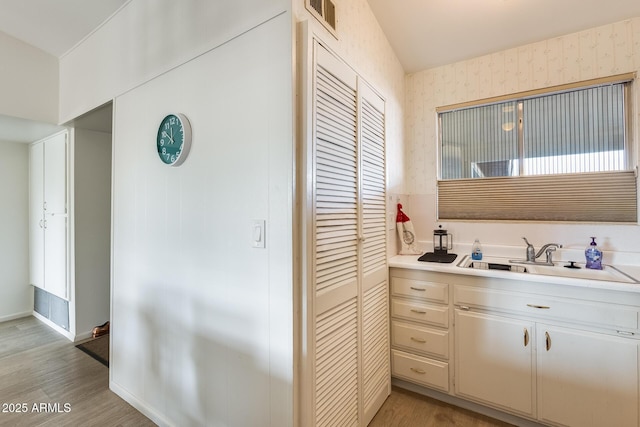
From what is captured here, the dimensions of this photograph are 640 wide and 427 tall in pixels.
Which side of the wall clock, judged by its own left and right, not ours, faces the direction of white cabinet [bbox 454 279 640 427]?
left

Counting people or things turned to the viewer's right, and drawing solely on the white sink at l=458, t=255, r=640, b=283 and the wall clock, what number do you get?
0

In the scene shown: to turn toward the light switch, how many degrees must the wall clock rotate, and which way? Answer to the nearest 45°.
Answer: approximately 90° to its left

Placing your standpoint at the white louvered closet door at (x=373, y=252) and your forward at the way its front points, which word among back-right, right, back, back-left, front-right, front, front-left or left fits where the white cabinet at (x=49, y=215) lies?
back-right

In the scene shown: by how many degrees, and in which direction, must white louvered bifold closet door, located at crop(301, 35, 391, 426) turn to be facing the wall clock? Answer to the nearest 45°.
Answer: approximately 135° to its right

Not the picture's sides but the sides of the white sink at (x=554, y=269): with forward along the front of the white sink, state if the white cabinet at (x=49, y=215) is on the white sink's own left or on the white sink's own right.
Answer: on the white sink's own right

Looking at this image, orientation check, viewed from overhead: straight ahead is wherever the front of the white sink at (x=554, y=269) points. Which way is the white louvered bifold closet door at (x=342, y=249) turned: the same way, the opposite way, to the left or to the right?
to the left
